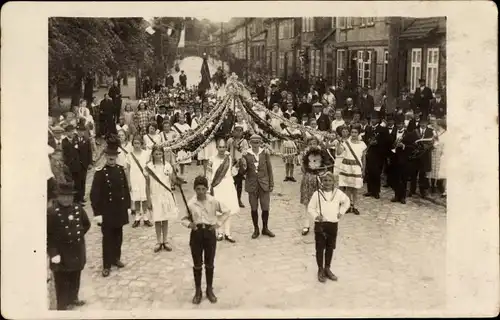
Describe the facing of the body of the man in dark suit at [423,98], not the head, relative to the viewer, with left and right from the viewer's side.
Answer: facing the viewer and to the left of the viewer

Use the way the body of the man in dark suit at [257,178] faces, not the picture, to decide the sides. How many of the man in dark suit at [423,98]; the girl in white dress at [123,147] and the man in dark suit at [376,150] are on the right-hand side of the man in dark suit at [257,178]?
1

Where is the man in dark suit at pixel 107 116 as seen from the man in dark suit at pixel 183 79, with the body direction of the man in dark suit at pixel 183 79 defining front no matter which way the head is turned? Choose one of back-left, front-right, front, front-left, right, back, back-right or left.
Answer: front-right

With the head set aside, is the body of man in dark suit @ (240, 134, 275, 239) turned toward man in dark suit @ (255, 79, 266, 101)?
no

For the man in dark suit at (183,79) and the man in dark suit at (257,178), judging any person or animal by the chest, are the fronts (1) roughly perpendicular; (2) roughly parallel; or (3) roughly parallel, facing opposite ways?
roughly parallel

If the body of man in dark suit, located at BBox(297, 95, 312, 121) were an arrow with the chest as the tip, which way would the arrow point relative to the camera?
toward the camera

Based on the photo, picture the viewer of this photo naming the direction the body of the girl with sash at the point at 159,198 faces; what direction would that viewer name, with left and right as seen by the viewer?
facing the viewer
